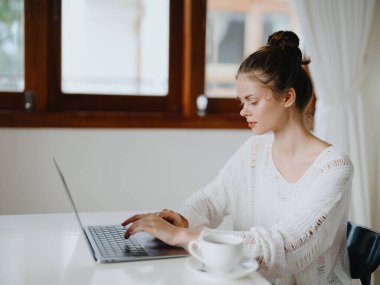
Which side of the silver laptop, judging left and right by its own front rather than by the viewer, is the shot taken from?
right

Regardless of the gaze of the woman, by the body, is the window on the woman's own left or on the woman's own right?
on the woman's own right

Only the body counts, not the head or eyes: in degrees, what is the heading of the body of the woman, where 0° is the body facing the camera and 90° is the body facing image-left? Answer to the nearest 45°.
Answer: approximately 45°

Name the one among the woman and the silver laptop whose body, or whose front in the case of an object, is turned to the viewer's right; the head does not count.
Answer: the silver laptop

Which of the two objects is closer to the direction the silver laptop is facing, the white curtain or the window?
the white curtain

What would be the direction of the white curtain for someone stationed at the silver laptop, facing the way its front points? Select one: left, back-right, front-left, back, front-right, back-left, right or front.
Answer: front-left

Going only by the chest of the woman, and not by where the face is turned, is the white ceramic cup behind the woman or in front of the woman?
in front
